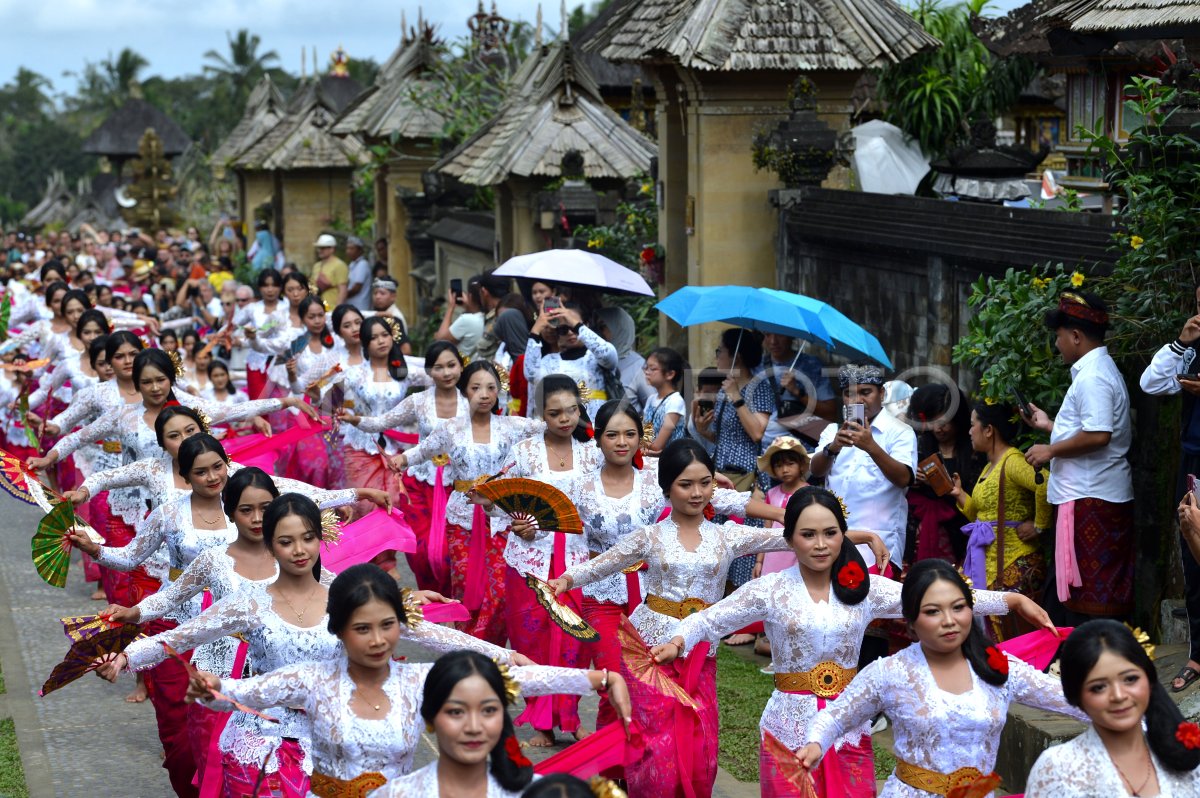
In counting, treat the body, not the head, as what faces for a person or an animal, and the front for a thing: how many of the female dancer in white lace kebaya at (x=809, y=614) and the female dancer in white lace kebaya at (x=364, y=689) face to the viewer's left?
0

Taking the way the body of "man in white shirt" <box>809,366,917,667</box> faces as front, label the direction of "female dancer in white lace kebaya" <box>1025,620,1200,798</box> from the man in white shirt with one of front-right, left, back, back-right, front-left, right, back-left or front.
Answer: front-left

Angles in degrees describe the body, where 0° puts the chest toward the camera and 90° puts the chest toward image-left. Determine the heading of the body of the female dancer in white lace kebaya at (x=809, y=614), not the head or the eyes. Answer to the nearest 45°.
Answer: approximately 0°

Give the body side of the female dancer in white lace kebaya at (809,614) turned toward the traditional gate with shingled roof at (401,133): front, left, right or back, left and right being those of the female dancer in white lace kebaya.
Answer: back

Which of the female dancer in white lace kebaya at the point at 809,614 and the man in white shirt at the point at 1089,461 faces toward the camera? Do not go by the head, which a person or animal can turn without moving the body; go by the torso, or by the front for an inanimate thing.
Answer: the female dancer in white lace kebaya

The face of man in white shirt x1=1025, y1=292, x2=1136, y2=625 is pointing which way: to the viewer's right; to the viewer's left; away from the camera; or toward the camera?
to the viewer's left

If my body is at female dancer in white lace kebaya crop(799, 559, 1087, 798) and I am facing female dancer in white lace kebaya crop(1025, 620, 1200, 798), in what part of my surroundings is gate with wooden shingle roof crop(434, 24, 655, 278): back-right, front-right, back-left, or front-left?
back-left

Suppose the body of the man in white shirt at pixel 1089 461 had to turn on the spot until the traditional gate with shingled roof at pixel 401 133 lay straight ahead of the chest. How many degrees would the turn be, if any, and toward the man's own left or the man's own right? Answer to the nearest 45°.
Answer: approximately 45° to the man's own right

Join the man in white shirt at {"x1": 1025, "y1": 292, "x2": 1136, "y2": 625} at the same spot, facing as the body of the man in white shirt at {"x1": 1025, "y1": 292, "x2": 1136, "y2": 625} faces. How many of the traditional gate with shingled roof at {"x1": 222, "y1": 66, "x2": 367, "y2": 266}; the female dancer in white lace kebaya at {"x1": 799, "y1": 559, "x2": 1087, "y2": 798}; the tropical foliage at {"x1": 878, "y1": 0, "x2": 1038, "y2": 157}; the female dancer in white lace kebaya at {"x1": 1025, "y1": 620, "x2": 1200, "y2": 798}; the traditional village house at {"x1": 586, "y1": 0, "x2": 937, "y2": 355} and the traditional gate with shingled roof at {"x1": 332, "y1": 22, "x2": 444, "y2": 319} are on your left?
2

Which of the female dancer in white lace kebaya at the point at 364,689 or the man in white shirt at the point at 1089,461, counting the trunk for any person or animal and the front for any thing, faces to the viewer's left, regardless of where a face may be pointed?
the man in white shirt

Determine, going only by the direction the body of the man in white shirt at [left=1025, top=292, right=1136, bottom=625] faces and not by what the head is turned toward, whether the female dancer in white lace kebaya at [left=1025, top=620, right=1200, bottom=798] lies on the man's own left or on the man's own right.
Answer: on the man's own left

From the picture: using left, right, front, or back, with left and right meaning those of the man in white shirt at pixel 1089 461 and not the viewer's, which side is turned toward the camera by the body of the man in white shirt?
left

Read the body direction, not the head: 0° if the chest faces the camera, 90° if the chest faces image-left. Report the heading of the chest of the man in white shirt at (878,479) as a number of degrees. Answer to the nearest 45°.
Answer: approximately 45°

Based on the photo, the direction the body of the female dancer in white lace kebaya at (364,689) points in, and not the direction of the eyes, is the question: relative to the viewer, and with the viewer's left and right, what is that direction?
facing the viewer
